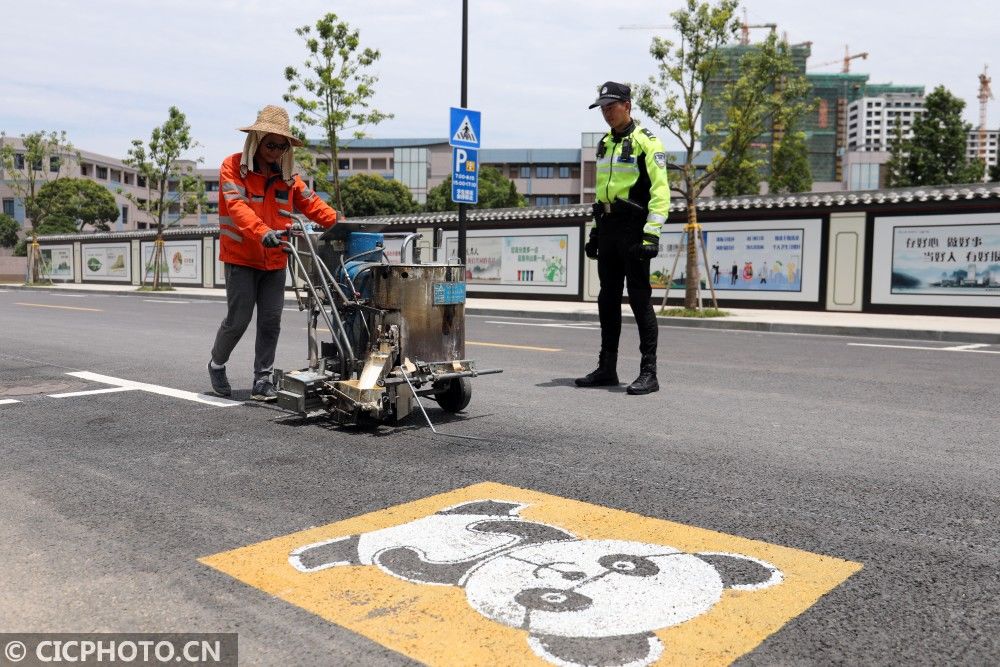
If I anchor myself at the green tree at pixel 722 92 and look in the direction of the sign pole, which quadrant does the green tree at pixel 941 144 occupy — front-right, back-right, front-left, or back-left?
back-right

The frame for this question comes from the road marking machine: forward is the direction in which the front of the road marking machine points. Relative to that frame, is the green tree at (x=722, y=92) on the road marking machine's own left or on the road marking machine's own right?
on the road marking machine's own left

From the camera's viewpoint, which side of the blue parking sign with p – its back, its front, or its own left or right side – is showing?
front

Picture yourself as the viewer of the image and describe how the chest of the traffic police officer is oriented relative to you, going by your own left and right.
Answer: facing the viewer and to the left of the viewer

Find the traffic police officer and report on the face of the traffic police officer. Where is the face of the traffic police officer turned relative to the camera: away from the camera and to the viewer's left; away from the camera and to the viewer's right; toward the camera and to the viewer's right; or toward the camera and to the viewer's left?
toward the camera and to the viewer's left

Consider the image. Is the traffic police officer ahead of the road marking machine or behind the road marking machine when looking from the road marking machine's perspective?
ahead

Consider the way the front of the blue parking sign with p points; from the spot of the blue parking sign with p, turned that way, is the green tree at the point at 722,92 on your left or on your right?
on your left

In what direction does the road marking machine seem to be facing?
to the viewer's right

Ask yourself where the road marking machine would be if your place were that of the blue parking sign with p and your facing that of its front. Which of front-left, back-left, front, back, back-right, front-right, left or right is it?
front

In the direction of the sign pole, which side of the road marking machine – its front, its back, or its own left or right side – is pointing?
left

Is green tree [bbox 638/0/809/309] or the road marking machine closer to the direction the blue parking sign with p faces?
the road marking machine

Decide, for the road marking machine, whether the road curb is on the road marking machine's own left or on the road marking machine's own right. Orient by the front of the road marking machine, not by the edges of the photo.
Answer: on the road marking machine's own left
